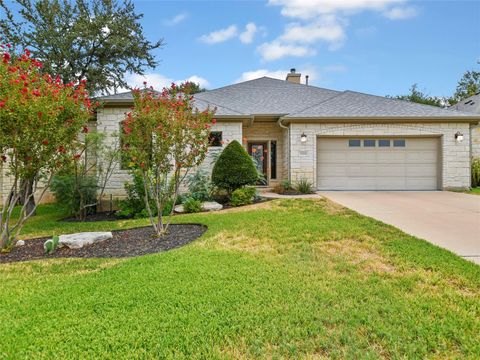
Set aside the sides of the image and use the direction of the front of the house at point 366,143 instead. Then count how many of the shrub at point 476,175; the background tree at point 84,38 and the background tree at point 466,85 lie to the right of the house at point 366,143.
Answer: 1

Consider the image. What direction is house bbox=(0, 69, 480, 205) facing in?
toward the camera

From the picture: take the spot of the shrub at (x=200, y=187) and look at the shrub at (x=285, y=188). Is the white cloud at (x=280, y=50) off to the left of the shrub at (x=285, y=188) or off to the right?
left

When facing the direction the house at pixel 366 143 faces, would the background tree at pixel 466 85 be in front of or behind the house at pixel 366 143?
behind

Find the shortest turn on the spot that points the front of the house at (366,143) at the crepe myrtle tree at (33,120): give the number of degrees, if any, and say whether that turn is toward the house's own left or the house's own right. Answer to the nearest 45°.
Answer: approximately 45° to the house's own right

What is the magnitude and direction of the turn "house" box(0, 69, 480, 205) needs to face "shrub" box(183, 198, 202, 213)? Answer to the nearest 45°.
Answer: approximately 45° to its right
